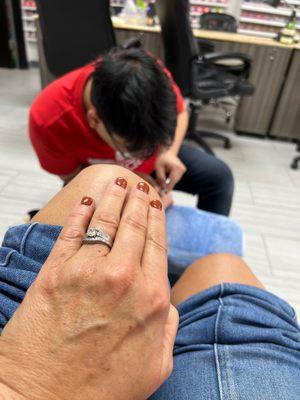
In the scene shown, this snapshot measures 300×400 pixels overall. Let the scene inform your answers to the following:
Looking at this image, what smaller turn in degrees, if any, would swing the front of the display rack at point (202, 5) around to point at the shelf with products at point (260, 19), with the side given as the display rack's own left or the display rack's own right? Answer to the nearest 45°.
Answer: approximately 90° to the display rack's own left

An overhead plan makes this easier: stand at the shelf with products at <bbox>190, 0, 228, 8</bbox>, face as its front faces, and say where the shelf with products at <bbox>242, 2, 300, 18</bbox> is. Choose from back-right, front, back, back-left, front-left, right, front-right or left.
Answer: left

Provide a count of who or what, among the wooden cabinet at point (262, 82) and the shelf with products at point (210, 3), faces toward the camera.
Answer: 2

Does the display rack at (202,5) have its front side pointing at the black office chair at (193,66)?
yes

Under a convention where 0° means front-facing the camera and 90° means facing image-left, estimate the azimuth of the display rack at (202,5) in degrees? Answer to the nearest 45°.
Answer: approximately 0°

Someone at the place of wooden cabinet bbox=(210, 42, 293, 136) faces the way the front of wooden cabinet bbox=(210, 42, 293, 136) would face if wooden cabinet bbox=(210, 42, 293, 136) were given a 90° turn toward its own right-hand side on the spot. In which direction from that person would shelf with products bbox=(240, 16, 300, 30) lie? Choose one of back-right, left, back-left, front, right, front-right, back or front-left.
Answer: right

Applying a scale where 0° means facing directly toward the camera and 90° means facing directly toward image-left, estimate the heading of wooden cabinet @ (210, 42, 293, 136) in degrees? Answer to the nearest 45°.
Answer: approximately 0°

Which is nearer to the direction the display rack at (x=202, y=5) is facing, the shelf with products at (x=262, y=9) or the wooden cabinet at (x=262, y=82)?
the wooden cabinet

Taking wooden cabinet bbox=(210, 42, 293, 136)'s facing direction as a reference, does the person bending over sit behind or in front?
in front

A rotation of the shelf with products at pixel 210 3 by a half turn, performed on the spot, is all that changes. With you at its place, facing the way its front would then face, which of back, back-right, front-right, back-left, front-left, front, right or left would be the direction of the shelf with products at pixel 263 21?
right

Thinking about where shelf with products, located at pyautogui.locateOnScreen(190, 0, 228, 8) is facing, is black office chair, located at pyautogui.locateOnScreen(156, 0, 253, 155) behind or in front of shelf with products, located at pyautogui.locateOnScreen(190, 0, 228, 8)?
in front
